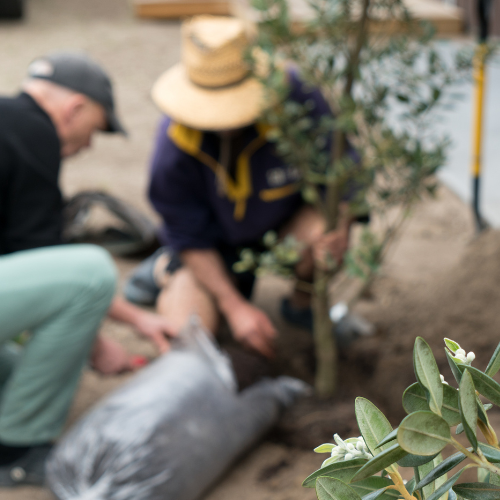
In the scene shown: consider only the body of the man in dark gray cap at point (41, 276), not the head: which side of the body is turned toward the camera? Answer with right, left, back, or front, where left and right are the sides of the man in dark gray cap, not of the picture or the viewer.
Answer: right

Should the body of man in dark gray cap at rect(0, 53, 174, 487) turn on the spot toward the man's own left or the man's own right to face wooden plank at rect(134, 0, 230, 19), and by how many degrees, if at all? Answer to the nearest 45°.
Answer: approximately 90° to the man's own left

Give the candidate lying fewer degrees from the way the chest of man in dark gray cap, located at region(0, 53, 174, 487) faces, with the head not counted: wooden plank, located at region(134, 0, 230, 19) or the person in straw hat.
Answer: the person in straw hat

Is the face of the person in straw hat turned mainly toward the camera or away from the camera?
toward the camera

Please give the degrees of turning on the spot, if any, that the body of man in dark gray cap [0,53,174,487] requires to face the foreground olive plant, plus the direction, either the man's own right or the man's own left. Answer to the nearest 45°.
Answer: approximately 90° to the man's own right

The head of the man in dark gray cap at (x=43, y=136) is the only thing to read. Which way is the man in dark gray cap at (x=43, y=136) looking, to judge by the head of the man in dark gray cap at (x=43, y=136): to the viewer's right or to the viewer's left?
to the viewer's right

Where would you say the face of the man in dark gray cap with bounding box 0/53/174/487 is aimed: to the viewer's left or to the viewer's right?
to the viewer's right
